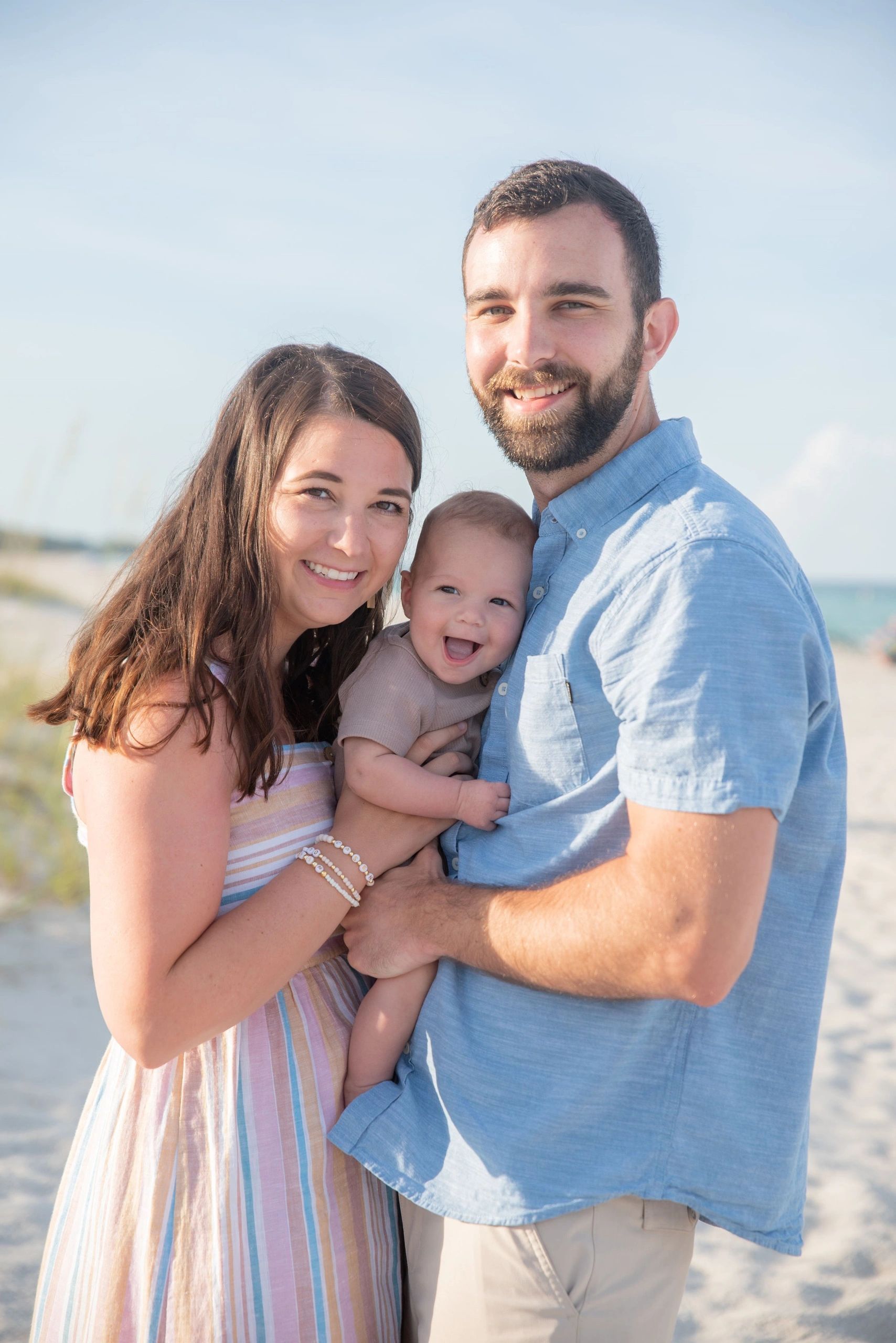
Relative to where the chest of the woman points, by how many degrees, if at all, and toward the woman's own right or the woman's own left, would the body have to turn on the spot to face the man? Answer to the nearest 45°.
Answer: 0° — they already face them

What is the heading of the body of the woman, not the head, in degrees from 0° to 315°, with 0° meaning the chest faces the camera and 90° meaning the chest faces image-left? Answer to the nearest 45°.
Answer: approximately 270°
